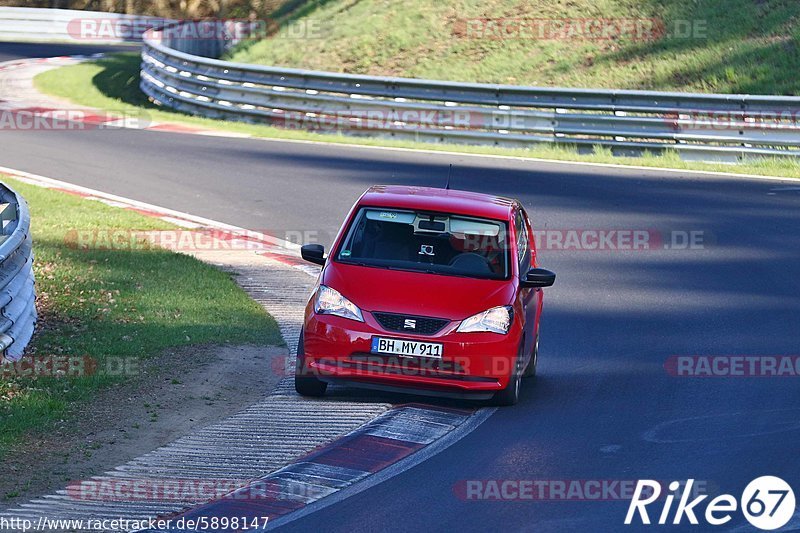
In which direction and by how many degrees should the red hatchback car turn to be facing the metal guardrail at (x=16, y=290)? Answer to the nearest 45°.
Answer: approximately 90° to its right

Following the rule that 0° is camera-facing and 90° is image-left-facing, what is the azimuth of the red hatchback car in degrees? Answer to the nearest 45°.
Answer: approximately 0°

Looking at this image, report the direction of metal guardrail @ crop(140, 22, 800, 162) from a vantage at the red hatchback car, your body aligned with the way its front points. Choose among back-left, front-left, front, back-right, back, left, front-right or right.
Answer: back
